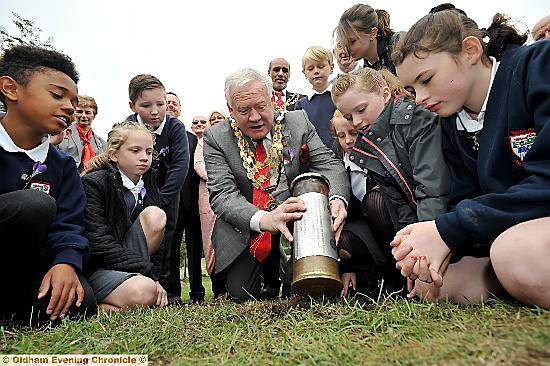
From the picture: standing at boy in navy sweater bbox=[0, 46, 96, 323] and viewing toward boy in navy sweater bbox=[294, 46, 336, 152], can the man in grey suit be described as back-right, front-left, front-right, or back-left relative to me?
front-right

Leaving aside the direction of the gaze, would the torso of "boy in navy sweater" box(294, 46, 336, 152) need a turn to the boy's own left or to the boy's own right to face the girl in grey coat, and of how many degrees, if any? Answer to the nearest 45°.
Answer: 0° — they already face them

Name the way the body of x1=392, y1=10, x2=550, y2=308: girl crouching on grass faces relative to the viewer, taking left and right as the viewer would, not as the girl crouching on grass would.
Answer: facing the viewer and to the left of the viewer

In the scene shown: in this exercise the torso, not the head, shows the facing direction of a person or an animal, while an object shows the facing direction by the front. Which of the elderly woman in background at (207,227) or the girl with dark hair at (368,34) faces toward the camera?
the elderly woman in background

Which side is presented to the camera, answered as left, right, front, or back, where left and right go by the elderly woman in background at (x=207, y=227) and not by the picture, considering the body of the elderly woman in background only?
front

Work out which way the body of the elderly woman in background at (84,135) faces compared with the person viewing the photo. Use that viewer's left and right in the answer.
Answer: facing the viewer

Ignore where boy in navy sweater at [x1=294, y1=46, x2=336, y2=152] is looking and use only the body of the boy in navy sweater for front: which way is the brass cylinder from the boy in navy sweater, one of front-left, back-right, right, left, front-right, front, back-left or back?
front

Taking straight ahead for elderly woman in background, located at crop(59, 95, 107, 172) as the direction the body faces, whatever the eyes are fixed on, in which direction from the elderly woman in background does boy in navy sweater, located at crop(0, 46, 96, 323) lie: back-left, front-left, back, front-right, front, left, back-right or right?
front

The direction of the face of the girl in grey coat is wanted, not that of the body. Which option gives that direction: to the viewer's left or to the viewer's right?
to the viewer's left

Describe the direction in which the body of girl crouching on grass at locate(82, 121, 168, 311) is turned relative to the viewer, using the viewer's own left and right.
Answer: facing the viewer and to the right of the viewer

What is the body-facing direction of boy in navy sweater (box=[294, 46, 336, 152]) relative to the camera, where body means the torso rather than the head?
toward the camera

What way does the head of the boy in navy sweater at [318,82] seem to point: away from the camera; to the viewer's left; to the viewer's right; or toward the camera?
toward the camera

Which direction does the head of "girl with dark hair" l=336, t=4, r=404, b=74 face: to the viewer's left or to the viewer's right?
to the viewer's left

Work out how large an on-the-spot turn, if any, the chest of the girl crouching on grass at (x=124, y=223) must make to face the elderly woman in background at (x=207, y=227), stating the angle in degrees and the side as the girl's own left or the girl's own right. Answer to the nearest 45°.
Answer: approximately 90° to the girl's own left

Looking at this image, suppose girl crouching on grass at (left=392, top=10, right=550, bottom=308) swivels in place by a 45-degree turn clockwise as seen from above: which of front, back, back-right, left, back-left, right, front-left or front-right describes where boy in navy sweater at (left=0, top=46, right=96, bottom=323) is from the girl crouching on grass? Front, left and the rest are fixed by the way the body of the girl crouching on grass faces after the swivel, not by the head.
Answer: front

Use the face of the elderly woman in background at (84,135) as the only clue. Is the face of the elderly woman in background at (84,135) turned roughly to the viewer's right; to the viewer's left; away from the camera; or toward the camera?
toward the camera
